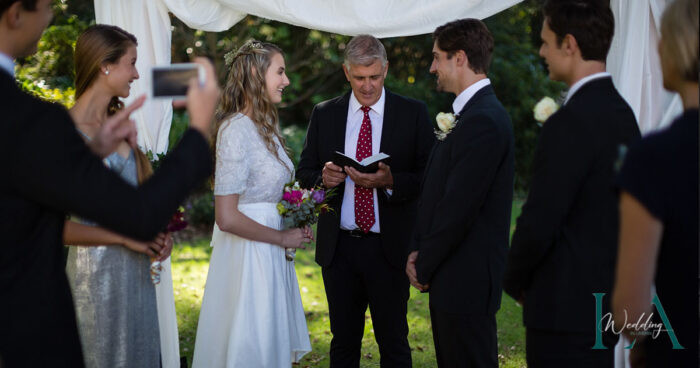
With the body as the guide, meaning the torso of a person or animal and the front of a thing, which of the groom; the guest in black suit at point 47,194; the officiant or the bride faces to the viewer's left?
the groom

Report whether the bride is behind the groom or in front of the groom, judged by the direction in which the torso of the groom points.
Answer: in front

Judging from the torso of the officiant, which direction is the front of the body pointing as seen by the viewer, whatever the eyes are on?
toward the camera

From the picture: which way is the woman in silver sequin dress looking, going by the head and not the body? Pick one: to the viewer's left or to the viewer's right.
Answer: to the viewer's right

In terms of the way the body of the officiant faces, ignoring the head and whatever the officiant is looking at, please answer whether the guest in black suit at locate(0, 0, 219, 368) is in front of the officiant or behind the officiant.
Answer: in front

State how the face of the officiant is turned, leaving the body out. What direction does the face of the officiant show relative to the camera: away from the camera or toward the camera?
toward the camera

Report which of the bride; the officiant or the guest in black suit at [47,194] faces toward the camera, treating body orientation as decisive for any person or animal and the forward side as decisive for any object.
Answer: the officiant

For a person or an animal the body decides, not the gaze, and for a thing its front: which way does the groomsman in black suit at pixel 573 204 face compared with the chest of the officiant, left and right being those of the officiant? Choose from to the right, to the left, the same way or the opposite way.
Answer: to the right

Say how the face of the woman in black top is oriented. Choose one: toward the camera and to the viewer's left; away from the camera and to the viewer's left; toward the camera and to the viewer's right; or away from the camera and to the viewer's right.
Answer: away from the camera and to the viewer's left

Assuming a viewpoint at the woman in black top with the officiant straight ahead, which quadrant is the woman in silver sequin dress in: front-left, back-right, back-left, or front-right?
front-left

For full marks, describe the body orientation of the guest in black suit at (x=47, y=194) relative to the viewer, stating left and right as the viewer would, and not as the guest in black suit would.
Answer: facing away from the viewer and to the right of the viewer

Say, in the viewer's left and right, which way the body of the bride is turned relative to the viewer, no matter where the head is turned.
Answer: facing to the right of the viewer

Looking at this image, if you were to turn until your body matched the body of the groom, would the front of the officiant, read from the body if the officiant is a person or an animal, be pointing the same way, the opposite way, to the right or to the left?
to the left

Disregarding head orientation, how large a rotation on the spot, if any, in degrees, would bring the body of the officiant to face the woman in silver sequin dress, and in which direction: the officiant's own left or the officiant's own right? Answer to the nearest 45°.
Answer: approximately 45° to the officiant's own right

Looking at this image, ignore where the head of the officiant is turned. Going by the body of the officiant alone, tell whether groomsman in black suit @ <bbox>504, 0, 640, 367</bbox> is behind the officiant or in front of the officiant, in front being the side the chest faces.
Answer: in front

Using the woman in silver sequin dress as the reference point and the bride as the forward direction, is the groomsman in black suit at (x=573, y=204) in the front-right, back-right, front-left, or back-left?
front-right
